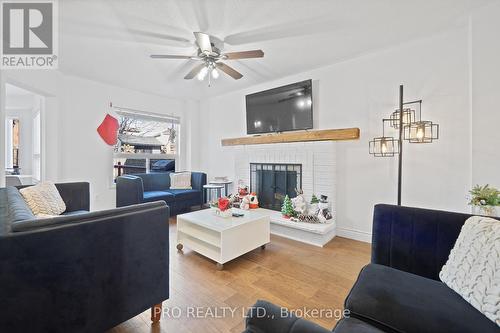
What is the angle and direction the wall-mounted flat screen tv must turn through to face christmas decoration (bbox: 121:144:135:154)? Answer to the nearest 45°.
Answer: approximately 45° to its right

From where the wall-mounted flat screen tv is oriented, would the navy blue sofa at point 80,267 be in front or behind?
in front

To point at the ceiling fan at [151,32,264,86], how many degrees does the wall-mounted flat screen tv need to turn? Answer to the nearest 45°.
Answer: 0° — it already faces it

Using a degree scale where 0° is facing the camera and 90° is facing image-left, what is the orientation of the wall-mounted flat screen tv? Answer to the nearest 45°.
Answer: approximately 45°

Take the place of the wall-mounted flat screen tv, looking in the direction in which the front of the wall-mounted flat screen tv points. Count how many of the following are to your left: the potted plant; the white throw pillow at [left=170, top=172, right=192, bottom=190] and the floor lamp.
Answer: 2

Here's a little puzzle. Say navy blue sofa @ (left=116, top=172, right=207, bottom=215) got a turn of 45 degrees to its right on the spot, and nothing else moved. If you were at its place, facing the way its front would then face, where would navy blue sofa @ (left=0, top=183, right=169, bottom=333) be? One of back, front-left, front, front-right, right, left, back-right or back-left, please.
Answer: front

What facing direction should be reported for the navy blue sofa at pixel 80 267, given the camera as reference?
facing away from the viewer and to the right of the viewer

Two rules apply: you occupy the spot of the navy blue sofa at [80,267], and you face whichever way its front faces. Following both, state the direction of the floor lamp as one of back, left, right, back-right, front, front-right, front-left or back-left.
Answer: front-right

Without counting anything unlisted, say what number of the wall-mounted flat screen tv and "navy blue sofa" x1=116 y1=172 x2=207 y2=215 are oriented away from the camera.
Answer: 0

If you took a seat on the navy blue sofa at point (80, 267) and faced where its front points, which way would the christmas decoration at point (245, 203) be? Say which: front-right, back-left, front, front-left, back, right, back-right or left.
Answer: front
